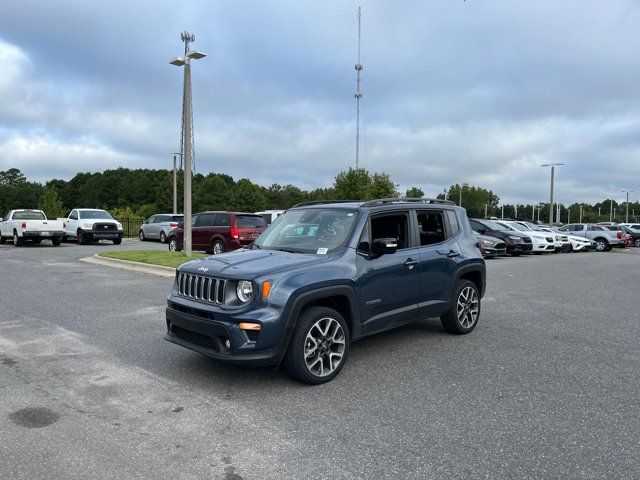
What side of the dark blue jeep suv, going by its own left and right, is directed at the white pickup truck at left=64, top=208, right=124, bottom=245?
right

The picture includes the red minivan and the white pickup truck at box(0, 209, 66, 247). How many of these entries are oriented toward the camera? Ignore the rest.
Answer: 0

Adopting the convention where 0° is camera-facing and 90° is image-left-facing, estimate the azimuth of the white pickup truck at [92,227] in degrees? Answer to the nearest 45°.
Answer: approximately 315°

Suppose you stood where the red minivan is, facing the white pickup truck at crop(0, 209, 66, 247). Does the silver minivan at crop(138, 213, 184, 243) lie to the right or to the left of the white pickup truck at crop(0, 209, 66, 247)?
right

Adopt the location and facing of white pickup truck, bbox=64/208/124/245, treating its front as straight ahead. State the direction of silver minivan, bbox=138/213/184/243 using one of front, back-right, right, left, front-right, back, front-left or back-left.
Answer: left

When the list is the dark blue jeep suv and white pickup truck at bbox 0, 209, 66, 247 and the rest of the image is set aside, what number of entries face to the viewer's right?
0

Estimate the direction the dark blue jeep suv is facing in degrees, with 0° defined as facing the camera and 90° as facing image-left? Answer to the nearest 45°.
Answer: approximately 45°

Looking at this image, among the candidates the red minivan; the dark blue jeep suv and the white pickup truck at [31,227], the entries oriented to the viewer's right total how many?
0

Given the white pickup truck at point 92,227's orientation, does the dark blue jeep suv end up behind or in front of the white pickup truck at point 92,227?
in front

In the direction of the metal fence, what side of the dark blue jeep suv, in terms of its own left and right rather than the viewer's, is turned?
right
